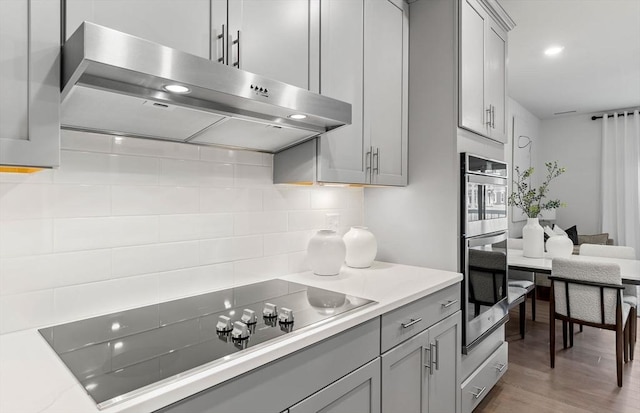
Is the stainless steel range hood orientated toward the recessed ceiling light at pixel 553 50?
no

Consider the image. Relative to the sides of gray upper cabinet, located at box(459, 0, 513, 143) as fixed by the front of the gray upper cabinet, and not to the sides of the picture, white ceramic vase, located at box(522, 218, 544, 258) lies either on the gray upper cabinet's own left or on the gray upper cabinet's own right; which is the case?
on the gray upper cabinet's own left

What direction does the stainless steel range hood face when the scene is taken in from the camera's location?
facing the viewer and to the right of the viewer

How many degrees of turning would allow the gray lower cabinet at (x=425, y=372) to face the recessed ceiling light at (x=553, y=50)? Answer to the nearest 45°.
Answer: approximately 90° to its left

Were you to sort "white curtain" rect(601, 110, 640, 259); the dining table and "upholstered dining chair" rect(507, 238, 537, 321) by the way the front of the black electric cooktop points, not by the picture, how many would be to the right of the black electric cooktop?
0

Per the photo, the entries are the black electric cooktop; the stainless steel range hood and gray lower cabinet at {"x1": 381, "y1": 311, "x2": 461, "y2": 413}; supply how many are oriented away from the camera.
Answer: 0

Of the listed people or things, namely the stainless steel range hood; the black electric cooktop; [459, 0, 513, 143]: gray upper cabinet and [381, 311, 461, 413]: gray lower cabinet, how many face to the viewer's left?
0

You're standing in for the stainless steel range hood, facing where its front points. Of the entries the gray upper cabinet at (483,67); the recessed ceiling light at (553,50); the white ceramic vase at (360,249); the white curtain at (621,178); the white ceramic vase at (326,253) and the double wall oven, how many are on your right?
0

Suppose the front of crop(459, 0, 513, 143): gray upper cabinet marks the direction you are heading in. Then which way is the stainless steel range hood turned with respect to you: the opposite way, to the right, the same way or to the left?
the same way

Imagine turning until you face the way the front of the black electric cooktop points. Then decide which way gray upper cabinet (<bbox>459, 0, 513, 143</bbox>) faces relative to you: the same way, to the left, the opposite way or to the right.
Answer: the same way

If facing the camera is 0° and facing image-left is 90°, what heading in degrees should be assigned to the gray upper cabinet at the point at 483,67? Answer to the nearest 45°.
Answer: approximately 270°

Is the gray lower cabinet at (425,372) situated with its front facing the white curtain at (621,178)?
no

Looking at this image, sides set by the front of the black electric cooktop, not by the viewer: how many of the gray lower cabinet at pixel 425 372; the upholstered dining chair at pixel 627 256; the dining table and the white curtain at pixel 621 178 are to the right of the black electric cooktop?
0
